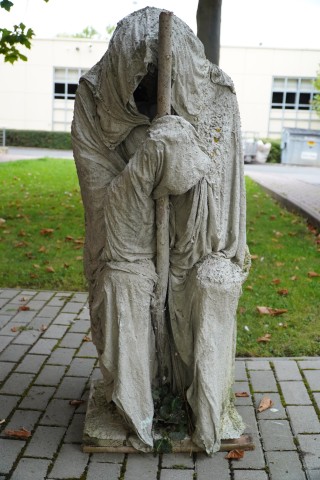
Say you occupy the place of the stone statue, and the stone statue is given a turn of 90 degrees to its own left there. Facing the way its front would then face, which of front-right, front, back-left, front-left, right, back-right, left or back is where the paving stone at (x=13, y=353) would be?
back-left

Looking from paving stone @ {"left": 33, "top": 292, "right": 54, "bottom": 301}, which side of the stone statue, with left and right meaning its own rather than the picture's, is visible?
back

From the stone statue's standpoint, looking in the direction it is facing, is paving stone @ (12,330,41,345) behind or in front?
behind

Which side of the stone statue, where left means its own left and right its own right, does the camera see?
front

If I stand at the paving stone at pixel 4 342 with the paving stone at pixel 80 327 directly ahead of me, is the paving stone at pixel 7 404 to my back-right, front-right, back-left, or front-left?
back-right

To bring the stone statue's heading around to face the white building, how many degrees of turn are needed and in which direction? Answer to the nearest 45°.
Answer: approximately 180°

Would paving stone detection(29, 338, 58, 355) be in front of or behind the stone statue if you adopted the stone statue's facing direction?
behind

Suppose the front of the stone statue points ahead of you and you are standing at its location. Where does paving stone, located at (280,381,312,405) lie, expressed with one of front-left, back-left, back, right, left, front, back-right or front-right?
back-left

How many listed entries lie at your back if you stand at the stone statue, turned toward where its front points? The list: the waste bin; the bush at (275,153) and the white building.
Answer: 3
